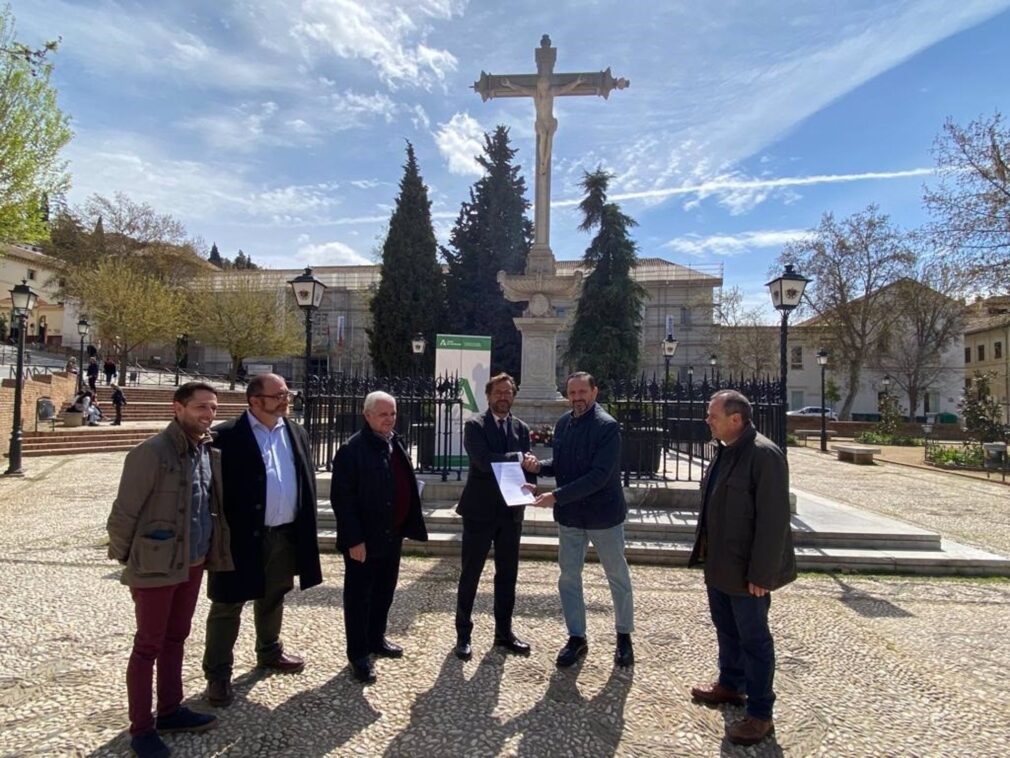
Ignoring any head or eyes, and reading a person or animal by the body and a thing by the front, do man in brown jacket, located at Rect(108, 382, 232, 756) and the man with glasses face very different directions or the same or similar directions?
same or similar directions

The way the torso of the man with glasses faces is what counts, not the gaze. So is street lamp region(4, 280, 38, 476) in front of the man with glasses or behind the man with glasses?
behind

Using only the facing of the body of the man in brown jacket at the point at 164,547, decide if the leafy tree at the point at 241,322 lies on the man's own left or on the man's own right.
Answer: on the man's own left

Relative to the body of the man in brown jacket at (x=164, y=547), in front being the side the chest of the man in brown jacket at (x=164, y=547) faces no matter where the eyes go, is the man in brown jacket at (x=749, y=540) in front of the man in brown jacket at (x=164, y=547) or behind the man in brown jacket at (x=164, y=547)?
in front

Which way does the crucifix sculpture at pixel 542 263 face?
toward the camera

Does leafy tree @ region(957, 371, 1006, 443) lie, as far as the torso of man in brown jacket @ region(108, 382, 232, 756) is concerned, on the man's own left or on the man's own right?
on the man's own left

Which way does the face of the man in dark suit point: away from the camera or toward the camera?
toward the camera

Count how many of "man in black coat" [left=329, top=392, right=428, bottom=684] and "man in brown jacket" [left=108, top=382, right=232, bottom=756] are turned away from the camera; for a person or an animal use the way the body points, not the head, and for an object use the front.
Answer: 0

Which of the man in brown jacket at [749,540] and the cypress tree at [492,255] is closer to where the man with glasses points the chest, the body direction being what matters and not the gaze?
the man in brown jacket

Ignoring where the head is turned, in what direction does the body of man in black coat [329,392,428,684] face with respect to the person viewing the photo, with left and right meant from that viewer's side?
facing the viewer and to the right of the viewer

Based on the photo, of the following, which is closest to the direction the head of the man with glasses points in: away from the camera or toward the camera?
toward the camera

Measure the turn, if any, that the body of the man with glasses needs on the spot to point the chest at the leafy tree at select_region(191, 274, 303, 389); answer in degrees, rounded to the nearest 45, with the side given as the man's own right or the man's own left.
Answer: approximately 135° to the man's own left
